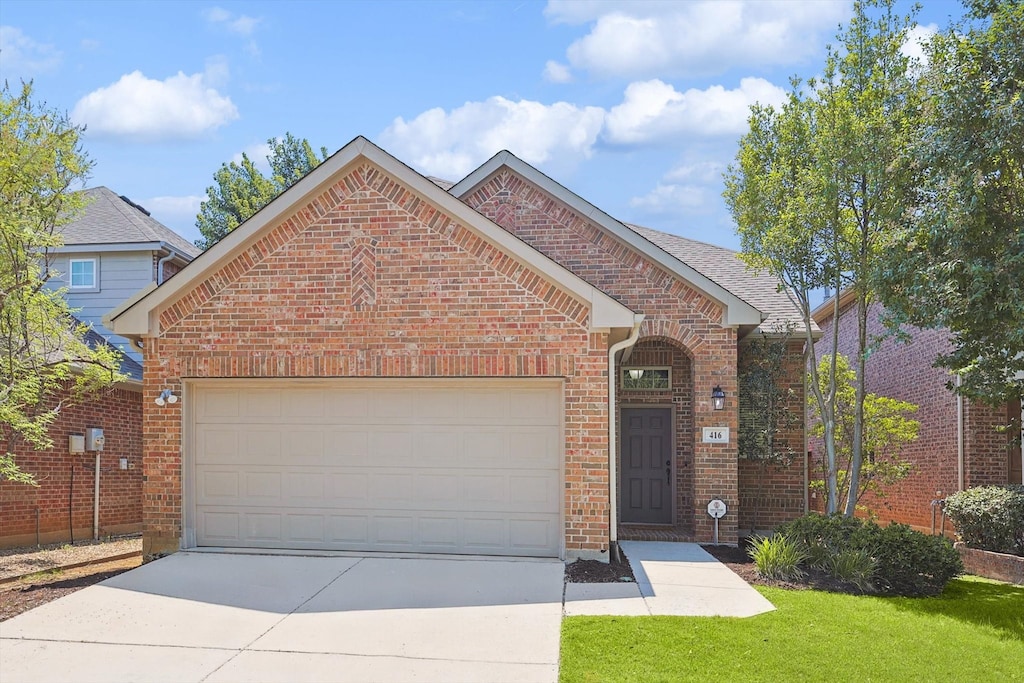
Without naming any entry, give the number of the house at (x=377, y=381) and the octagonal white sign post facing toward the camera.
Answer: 2

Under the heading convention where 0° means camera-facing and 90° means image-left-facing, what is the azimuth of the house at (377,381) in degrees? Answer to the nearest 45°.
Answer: approximately 0°

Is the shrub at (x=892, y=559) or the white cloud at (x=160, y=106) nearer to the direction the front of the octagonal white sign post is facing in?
the shrub

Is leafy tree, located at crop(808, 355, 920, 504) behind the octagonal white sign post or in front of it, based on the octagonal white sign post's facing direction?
behind

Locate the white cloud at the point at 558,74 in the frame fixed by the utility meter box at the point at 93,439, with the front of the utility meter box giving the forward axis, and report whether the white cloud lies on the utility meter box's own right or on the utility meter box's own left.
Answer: on the utility meter box's own left
